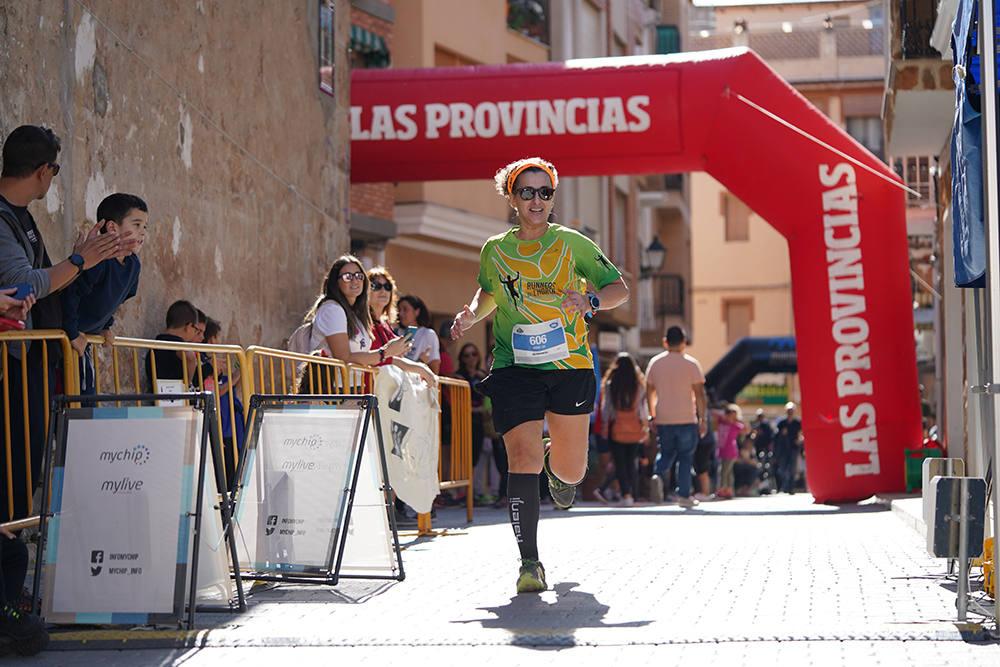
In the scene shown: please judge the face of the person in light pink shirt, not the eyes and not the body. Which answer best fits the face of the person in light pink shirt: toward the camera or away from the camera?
away from the camera

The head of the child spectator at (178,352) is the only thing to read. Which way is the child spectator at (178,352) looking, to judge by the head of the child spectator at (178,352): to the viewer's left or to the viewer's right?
to the viewer's right

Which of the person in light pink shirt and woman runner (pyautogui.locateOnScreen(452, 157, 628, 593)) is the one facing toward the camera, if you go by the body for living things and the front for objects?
the woman runner

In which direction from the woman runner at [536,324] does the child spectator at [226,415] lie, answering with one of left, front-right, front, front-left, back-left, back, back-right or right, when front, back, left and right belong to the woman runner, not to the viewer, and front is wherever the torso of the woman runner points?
back-right

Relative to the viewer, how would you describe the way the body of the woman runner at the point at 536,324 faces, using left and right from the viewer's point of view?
facing the viewer

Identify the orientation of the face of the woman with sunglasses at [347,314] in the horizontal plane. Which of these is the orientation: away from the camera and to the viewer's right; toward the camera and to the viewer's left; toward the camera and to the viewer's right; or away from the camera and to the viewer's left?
toward the camera and to the viewer's right

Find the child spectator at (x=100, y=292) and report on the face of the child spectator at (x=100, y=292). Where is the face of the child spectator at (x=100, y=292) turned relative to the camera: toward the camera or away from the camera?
toward the camera

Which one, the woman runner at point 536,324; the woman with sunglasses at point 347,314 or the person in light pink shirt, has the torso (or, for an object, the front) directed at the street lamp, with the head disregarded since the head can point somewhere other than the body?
the person in light pink shirt

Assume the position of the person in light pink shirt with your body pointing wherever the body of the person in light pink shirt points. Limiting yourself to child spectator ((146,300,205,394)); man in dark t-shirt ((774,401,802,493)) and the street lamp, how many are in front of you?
2

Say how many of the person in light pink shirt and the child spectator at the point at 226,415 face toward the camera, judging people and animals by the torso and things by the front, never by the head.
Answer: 0

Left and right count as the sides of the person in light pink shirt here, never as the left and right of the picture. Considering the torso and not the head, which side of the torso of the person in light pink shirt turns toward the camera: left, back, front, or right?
back

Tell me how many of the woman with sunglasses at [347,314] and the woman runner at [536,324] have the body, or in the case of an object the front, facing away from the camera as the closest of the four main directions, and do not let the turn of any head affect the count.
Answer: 0

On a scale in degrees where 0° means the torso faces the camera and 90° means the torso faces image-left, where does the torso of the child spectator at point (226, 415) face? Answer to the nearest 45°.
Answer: approximately 270°
